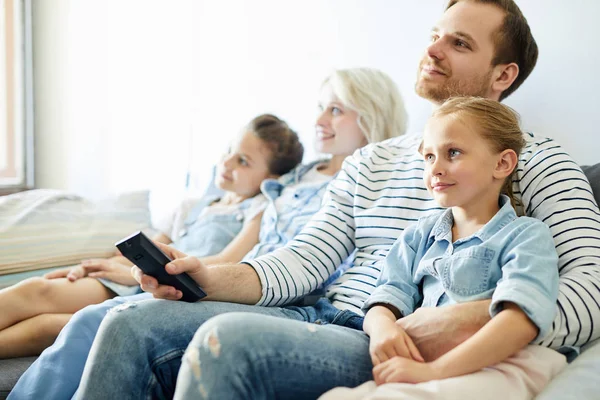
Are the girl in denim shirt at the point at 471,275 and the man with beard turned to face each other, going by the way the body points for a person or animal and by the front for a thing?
no

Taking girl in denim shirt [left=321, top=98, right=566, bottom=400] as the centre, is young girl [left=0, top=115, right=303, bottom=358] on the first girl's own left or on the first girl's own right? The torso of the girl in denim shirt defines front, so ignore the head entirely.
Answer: on the first girl's own right

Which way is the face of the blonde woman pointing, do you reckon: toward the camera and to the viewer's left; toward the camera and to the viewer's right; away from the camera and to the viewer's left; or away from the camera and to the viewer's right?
toward the camera and to the viewer's left

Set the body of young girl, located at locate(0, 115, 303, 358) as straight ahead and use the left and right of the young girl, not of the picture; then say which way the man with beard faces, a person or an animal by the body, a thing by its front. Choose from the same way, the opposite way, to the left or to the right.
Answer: the same way

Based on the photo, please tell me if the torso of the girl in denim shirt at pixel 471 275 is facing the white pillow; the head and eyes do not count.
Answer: no

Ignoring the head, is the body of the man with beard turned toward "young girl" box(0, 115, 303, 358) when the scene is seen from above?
no

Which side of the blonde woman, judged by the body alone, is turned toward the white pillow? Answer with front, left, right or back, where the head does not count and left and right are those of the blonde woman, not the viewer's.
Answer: right

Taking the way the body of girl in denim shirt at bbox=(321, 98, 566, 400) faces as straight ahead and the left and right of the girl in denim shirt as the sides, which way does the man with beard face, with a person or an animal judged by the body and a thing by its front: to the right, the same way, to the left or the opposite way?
the same way

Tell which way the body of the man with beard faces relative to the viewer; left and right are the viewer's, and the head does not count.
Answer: facing the viewer and to the left of the viewer

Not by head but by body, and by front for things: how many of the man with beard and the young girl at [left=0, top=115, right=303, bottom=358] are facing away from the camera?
0

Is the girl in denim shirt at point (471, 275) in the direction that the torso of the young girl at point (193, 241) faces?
no

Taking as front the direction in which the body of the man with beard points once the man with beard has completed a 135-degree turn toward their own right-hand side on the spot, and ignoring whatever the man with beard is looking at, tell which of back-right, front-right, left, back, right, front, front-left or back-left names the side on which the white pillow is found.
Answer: front-left

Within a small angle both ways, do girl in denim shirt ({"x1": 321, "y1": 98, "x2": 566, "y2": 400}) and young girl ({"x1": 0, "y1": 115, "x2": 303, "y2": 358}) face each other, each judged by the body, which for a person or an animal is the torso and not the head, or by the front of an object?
no

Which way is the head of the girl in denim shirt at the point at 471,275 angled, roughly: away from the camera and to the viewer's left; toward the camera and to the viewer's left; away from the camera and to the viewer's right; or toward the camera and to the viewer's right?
toward the camera and to the viewer's left

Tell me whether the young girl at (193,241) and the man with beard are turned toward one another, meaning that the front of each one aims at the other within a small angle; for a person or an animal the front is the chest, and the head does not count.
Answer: no

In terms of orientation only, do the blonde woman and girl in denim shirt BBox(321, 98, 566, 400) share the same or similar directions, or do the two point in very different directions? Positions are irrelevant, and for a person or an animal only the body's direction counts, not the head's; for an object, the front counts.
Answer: same or similar directions

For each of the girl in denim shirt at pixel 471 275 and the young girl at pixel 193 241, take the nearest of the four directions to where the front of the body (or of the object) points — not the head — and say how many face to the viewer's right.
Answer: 0
